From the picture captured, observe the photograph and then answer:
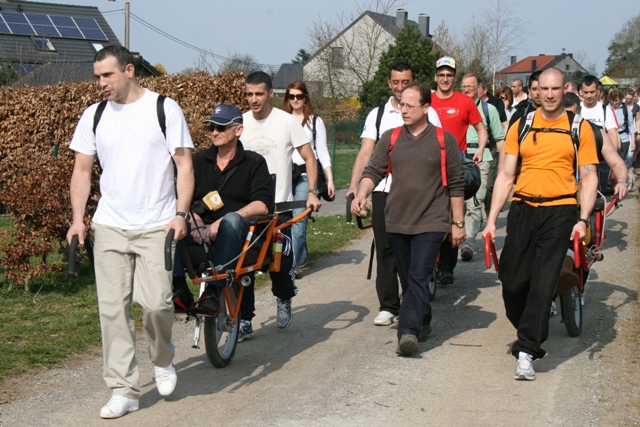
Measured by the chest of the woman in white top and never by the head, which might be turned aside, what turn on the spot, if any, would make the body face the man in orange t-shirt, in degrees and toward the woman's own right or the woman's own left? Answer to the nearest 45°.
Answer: approximately 45° to the woman's own left

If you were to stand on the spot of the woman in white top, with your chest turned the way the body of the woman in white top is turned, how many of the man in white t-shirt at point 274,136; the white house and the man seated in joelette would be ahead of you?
2

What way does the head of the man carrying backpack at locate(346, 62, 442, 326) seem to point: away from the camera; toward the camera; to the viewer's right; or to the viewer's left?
toward the camera

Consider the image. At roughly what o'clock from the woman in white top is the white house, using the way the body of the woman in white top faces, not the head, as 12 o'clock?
The white house is roughly at 6 o'clock from the woman in white top.

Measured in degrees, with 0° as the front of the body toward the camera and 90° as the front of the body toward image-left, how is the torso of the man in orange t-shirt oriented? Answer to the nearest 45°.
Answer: approximately 0°

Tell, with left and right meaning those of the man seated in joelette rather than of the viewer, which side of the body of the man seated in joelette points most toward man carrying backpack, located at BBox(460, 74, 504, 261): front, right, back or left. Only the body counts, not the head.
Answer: back

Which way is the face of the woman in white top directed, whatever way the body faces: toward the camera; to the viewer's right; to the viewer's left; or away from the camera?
toward the camera

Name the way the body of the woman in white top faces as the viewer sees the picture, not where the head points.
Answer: toward the camera

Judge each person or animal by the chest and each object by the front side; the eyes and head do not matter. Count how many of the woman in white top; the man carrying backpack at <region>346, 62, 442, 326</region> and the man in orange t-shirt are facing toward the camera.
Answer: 3

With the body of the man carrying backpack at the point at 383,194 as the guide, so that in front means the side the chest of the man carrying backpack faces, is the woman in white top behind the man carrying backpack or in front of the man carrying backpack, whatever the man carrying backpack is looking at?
behind

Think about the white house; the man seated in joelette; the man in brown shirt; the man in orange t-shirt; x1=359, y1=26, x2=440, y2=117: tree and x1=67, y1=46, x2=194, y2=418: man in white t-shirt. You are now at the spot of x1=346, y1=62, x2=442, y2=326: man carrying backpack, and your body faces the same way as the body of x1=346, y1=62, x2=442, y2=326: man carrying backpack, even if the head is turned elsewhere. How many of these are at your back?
2

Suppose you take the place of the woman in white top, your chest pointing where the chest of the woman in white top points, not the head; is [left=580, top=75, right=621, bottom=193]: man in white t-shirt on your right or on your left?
on your left

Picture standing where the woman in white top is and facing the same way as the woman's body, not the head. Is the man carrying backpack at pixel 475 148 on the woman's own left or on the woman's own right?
on the woman's own left

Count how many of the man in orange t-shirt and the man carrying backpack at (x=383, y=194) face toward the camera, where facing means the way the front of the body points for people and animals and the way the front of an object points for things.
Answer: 2

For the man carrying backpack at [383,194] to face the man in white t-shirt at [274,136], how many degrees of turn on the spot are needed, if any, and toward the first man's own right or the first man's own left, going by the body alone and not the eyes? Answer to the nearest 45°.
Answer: approximately 90° to the first man's own right
